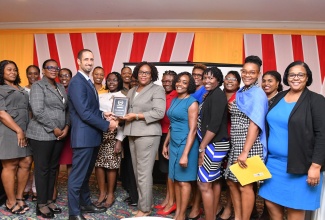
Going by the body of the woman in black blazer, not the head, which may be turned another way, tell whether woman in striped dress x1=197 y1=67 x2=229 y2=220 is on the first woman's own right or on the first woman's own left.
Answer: on the first woman's own right

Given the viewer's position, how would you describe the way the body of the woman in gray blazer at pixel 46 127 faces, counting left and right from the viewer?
facing the viewer and to the right of the viewer

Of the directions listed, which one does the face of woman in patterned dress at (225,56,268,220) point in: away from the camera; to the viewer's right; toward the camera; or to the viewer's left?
toward the camera

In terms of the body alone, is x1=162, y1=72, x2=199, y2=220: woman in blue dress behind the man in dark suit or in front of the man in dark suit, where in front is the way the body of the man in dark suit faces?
in front

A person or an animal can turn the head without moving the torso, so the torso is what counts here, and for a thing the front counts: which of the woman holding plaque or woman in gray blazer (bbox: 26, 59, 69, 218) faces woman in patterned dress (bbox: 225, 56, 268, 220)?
the woman in gray blazer

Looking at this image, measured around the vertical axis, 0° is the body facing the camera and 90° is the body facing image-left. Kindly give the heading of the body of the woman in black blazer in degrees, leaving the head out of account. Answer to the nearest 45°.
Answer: approximately 45°

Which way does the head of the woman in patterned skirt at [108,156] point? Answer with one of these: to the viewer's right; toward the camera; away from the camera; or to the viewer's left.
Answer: toward the camera

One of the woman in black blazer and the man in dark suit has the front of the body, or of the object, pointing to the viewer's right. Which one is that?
the man in dark suit

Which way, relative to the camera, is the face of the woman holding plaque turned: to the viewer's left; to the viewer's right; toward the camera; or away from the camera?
toward the camera

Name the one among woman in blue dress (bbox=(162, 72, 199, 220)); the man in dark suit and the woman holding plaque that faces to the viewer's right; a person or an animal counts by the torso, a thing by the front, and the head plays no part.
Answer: the man in dark suit

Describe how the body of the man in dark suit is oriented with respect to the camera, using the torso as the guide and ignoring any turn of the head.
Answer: to the viewer's right

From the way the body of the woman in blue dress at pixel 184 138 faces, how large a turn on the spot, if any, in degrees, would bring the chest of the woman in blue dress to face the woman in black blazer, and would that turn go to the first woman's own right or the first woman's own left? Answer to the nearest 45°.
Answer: approximately 90° to the first woman's own left

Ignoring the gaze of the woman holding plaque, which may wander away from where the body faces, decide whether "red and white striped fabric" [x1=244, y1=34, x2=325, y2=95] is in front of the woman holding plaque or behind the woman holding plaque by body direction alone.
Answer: behind

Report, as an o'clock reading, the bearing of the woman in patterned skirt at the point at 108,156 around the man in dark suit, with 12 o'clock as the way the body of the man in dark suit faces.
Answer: The woman in patterned skirt is roughly at 10 o'clock from the man in dark suit.

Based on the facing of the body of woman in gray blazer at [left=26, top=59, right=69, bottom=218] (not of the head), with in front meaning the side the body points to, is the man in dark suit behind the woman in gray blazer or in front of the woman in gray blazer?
in front

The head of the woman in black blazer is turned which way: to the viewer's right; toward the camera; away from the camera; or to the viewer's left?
toward the camera
